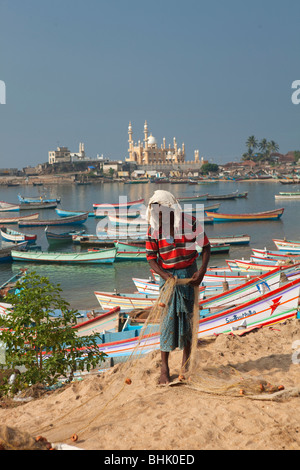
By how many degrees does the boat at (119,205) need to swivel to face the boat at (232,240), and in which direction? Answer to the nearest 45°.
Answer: approximately 90° to its right

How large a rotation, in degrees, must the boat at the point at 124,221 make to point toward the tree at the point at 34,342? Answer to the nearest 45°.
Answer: approximately 90° to its left

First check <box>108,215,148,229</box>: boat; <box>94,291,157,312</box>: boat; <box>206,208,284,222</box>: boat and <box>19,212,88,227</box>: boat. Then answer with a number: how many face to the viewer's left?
2

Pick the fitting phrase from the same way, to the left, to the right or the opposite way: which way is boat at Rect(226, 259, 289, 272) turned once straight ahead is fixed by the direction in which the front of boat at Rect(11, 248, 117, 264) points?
the opposite way

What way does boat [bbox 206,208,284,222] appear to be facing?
to the viewer's right

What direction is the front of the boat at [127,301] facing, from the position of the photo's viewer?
facing to the left of the viewer
